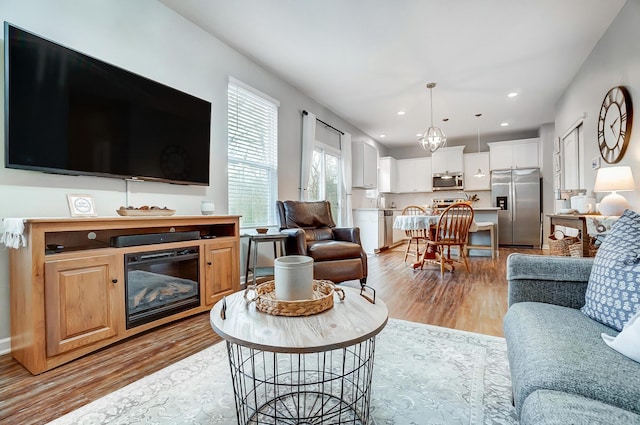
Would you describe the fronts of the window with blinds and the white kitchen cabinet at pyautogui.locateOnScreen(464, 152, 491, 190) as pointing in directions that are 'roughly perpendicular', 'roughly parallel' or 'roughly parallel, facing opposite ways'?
roughly perpendicular

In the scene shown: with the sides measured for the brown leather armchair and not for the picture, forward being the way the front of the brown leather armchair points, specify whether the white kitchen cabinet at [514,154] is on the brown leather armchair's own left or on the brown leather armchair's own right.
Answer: on the brown leather armchair's own left

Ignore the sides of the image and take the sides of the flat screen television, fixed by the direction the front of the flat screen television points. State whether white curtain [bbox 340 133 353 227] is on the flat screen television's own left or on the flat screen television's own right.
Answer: on the flat screen television's own left

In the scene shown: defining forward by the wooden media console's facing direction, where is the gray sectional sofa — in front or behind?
in front

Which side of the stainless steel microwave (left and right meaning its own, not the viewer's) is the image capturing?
front

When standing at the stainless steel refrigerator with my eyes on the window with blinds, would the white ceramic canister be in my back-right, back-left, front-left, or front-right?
front-left

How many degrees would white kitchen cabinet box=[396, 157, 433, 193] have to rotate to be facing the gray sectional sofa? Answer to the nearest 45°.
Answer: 0° — it already faces it

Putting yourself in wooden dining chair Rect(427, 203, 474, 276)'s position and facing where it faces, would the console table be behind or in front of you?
behind

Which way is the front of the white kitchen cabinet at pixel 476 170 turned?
toward the camera

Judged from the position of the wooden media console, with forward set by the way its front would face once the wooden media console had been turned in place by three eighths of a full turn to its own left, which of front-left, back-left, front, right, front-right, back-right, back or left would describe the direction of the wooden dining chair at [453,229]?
right

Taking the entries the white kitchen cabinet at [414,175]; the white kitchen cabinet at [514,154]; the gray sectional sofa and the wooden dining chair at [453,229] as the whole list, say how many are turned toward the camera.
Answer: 2

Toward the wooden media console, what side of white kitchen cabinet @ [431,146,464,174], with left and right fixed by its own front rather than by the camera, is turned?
front

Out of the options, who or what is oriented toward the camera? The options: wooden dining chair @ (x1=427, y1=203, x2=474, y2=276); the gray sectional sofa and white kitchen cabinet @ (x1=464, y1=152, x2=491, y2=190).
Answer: the white kitchen cabinet

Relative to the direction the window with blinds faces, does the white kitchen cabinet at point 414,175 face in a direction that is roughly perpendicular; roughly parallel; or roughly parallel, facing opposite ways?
roughly perpendicular

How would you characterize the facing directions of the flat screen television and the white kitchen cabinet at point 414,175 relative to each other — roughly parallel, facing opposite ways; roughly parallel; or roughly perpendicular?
roughly perpendicular

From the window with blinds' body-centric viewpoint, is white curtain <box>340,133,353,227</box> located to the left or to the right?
on its left

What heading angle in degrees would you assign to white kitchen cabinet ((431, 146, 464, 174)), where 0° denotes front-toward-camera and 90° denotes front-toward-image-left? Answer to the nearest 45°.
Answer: approximately 0°

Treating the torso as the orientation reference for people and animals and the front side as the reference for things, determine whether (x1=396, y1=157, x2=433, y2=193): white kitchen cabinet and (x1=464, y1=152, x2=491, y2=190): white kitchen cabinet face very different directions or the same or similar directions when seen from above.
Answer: same or similar directions
